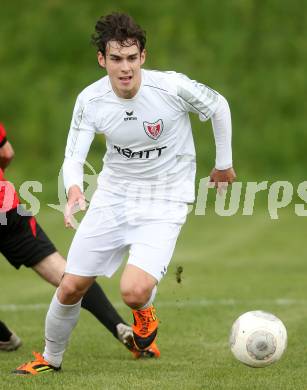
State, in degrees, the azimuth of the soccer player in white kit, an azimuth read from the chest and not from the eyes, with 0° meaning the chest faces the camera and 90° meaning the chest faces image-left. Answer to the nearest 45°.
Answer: approximately 0°

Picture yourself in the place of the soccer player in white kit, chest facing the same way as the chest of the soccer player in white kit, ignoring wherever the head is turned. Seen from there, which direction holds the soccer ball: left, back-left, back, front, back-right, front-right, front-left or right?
front-left

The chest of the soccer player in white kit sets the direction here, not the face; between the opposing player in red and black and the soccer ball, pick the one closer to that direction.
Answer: the soccer ball
